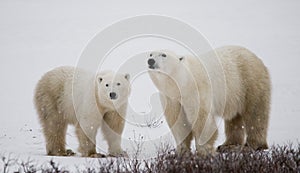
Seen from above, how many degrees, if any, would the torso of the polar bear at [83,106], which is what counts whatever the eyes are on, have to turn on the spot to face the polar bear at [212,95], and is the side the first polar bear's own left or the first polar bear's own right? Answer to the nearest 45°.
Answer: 0° — it already faces it

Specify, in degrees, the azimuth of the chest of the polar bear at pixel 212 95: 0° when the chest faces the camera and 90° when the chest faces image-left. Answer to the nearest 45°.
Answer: approximately 45°

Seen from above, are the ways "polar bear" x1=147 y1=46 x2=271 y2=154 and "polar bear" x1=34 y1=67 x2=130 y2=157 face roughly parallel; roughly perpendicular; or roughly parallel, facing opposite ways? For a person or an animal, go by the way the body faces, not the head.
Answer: roughly perpendicular

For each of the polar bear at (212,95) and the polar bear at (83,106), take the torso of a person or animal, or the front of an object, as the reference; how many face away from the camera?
0

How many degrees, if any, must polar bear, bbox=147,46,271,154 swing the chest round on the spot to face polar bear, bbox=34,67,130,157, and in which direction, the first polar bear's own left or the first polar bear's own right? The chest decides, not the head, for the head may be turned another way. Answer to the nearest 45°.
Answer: approximately 45° to the first polar bear's own right
